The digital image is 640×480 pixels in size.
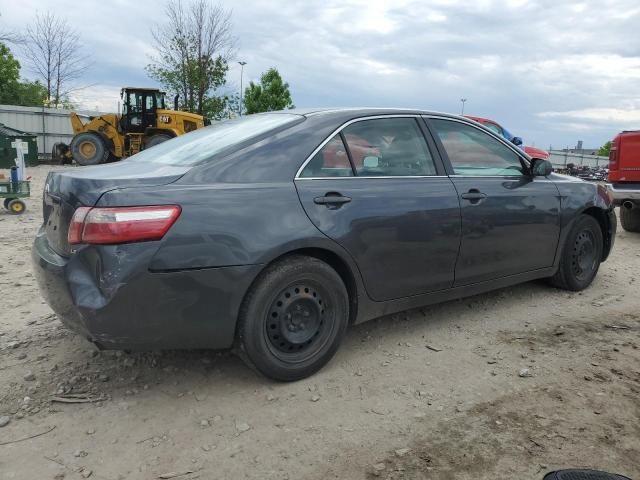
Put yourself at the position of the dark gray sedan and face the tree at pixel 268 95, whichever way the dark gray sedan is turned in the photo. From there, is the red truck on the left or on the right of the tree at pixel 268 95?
right

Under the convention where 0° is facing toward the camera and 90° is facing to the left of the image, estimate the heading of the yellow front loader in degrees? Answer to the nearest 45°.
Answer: approximately 90°

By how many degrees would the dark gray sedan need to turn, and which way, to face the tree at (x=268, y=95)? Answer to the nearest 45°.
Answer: approximately 45° to its left

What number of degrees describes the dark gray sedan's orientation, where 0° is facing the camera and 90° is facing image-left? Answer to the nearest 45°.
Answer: approximately 225°

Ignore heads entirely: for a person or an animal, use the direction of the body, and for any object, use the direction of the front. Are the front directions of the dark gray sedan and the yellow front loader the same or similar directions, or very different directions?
very different directions

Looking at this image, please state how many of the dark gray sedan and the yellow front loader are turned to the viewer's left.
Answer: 1

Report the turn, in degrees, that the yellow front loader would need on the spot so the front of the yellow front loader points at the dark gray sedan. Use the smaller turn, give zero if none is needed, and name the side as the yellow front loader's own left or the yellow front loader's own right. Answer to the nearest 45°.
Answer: approximately 90° to the yellow front loader's own left

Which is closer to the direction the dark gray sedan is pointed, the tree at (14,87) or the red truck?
the red truck

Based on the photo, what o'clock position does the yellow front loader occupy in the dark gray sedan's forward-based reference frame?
The yellow front loader is roughly at 10 o'clock from the dark gray sedan.

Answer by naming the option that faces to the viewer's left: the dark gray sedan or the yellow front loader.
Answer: the yellow front loader

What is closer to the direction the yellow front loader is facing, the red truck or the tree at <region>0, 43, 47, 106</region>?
the tree

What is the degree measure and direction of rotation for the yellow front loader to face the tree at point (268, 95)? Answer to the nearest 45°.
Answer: approximately 135° to its right
